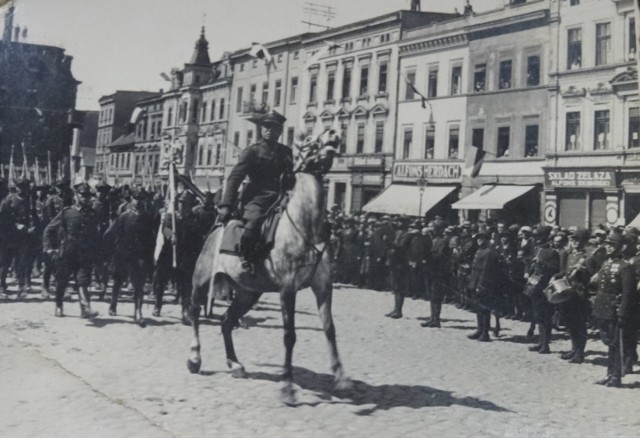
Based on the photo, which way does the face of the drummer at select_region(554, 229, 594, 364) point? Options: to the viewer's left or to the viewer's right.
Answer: to the viewer's left

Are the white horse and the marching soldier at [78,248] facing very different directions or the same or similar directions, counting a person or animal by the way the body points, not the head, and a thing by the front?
same or similar directions

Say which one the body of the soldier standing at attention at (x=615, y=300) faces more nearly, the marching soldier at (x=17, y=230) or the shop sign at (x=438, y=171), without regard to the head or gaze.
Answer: the marching soldier

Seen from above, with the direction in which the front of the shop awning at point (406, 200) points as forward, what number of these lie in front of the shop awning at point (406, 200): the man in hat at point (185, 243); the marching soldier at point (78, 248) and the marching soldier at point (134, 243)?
3

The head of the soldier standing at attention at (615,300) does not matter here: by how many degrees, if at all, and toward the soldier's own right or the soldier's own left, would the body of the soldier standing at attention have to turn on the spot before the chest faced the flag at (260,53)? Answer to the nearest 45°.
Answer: approximately 45° to the soldier's own right

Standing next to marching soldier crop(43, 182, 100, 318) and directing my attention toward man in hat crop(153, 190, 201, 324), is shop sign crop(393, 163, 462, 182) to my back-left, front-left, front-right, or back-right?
front-left

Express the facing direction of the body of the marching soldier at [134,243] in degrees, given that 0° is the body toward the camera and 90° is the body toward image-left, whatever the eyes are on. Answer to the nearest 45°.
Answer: approximately 315°

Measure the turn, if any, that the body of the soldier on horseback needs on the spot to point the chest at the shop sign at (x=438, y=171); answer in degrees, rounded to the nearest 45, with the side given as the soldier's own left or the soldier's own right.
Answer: approximately 90° to the soldier's own left

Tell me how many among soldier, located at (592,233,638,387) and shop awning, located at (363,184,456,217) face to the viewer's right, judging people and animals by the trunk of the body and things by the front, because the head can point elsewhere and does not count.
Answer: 0

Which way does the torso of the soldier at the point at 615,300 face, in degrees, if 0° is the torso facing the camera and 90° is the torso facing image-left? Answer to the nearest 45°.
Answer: approximately 45°

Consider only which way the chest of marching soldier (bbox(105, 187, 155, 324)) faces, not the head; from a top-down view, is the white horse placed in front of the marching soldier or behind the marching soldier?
in front

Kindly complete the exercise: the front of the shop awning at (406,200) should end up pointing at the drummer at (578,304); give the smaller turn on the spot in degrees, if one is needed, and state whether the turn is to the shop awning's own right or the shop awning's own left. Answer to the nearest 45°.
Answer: approximately 90° to the shop awning's own left

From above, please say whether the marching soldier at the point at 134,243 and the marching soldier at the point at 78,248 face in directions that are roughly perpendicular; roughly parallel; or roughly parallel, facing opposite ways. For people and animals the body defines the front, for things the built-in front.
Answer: roughly parallel

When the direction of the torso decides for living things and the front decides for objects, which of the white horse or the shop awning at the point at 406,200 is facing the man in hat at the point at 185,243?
the shop awning

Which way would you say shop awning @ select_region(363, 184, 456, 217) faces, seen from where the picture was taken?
facing the viewer and to the left of the viewer

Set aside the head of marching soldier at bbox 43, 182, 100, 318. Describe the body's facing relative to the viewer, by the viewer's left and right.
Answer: facing the viewer and to the right of the viewer

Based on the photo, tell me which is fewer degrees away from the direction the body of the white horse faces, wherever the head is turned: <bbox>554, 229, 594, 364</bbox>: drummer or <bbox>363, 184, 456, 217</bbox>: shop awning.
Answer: the drummer
